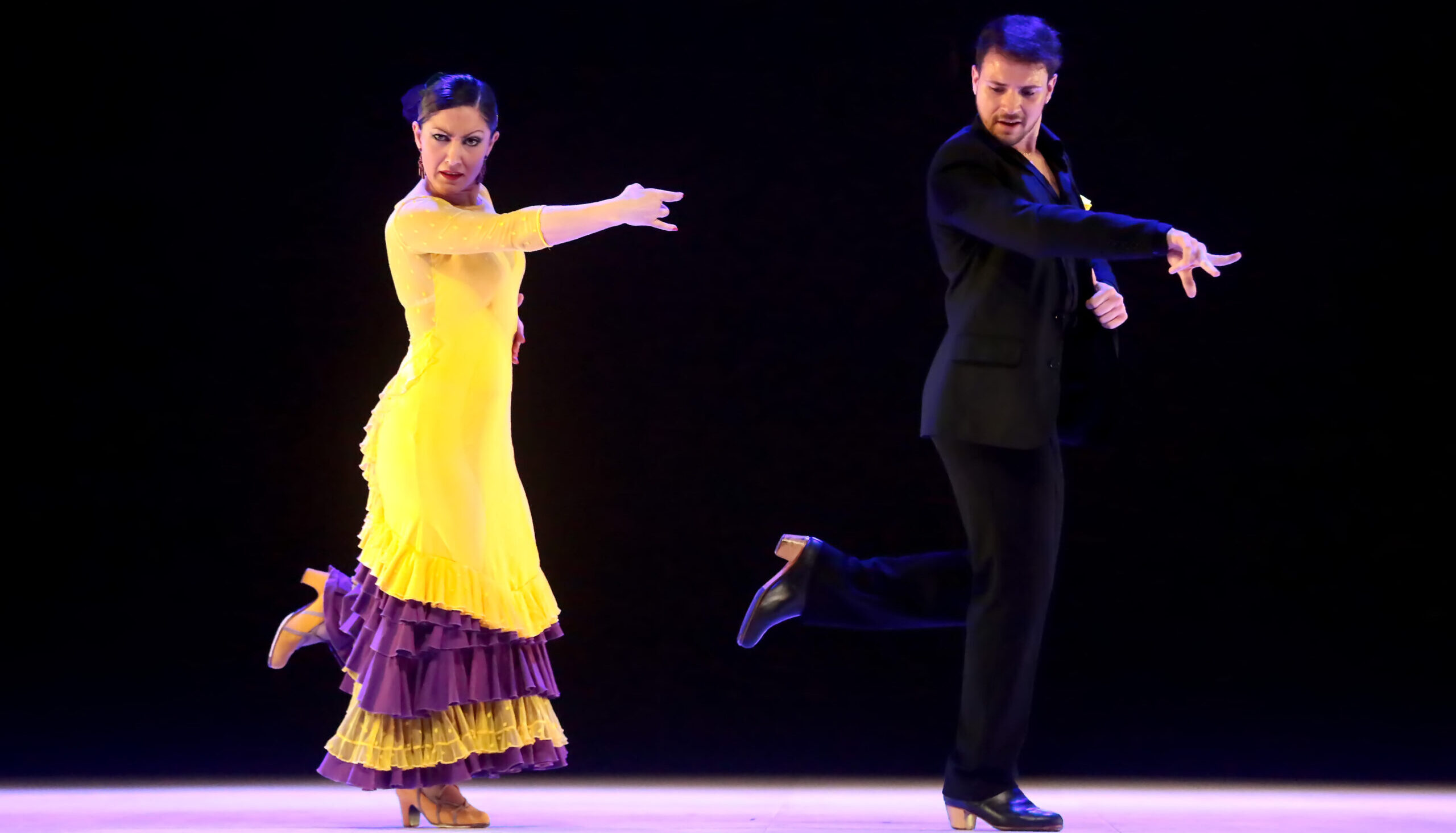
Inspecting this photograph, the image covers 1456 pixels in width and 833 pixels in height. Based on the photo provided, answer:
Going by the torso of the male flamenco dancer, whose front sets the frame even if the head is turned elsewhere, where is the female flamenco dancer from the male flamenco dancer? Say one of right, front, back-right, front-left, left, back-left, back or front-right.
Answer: back-right

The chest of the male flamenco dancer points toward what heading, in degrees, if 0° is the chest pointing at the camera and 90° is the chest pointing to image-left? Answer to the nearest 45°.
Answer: approximately 315°

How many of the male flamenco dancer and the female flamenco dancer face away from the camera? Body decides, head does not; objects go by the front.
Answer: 0

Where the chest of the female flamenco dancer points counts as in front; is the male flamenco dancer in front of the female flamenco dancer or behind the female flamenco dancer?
in front

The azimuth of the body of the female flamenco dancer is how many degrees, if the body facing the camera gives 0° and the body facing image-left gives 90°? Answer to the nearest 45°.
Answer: approximately 315°
